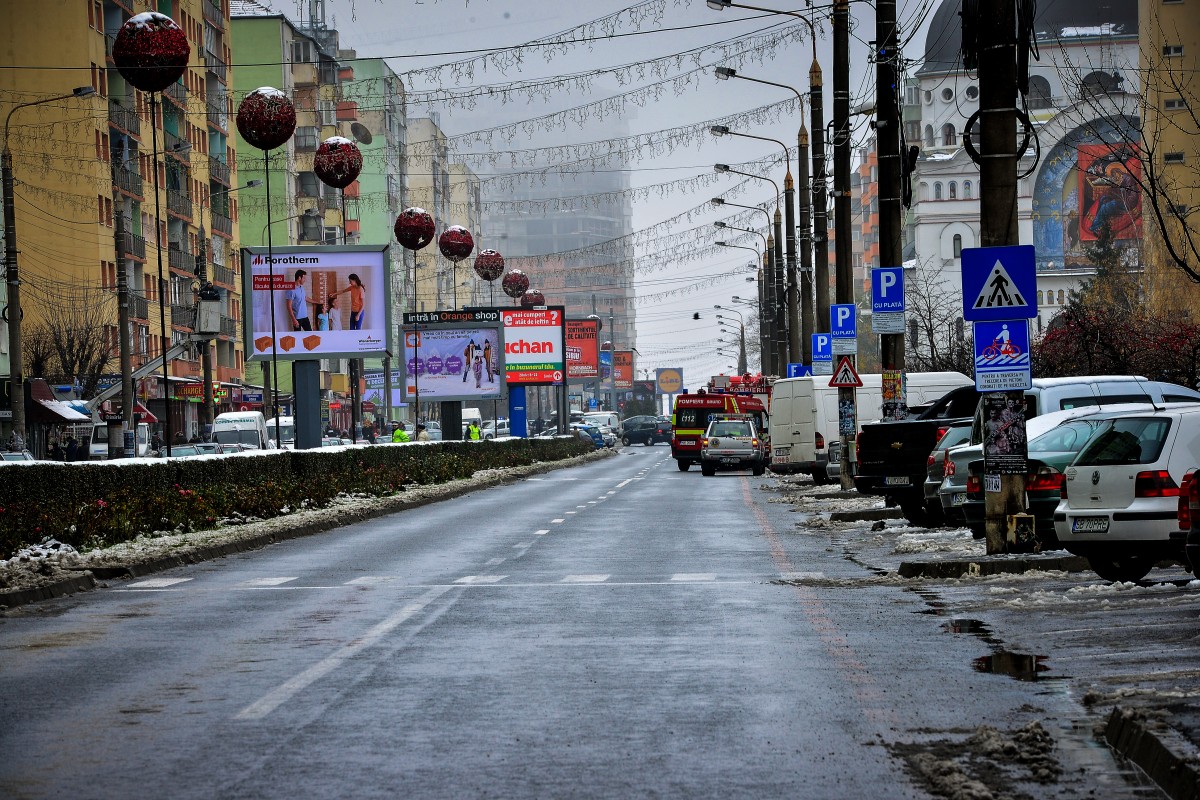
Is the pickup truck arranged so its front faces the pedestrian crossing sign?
no

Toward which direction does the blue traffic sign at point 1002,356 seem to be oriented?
toward the camera

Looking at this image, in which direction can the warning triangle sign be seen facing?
toward the camera

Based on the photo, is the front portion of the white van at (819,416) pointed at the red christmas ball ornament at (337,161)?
no

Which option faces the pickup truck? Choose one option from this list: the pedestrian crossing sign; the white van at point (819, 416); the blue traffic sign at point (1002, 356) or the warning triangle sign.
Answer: the warning triangle sign

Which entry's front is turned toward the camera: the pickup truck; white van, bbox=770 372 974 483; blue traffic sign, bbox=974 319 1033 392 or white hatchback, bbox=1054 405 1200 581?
the blue traffic sign

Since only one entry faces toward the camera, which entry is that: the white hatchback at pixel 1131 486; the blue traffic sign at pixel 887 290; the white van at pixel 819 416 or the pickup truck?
the blue traffic sign

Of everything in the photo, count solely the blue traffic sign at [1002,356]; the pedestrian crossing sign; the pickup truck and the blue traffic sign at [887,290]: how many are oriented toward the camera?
3

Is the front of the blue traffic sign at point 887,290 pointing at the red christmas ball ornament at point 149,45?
no

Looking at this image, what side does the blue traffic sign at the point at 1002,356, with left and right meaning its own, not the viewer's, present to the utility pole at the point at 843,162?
back

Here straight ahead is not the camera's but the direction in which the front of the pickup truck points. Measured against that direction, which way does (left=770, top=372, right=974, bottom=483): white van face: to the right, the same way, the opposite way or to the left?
the same way

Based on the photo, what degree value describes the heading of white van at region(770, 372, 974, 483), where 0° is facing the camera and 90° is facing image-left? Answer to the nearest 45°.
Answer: approximately 225°

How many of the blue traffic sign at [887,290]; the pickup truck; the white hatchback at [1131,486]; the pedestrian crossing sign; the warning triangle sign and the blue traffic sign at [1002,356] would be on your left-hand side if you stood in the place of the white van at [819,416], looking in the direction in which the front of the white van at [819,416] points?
0

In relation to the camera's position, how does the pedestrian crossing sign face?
facing the viewer

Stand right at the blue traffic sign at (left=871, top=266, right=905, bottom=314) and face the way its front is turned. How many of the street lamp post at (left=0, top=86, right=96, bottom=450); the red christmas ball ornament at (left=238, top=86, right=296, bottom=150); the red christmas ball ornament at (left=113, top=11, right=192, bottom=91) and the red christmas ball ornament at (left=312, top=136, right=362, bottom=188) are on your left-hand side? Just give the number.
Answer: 0
